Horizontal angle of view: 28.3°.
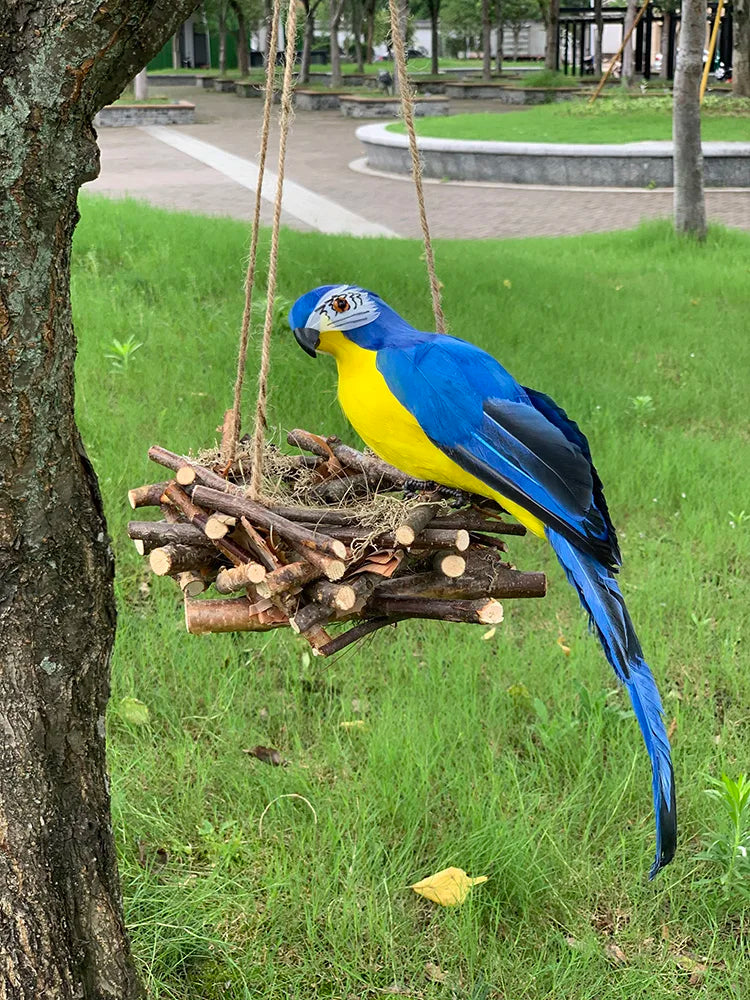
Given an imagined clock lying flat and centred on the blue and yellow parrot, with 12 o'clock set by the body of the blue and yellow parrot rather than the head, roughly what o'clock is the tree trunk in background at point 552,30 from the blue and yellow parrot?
The tree trunk in background is roughly at 3 o'clock from the blue and yellow parrot.

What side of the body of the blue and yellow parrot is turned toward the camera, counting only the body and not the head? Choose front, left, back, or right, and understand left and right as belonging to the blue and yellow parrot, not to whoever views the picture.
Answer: left

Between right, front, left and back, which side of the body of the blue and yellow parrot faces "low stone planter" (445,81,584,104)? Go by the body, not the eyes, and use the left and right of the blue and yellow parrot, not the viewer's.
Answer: right

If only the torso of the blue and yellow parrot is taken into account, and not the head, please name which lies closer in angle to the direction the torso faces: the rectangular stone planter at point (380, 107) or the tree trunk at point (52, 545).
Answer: the tree trunk

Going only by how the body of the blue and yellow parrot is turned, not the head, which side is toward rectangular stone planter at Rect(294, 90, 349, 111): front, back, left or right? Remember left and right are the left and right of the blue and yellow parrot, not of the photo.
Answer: right

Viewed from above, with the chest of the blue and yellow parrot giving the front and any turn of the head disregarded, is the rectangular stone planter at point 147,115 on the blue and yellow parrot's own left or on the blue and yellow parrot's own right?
on the blue and yellow parrot's own right
